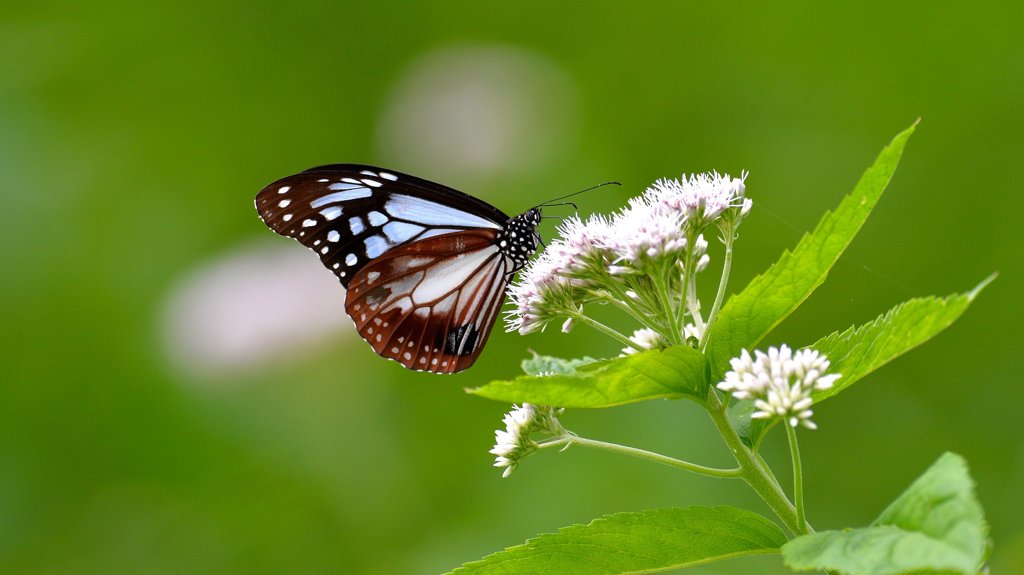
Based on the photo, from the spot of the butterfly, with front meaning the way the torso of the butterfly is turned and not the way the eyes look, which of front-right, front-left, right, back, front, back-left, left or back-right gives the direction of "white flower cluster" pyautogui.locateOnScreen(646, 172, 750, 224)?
front-right

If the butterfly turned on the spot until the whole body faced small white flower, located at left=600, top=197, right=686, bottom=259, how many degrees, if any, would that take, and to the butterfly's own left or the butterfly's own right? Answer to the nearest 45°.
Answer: approximately 45° to the butterfly's own right

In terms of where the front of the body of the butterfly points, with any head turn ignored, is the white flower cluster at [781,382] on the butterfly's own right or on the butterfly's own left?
on the butterfly's own right

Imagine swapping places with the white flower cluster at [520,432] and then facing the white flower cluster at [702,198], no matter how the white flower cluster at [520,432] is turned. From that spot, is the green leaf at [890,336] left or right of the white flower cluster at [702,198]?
right

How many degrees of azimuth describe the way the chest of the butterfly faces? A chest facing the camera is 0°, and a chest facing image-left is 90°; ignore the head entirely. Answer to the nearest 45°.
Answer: approximately 270°
